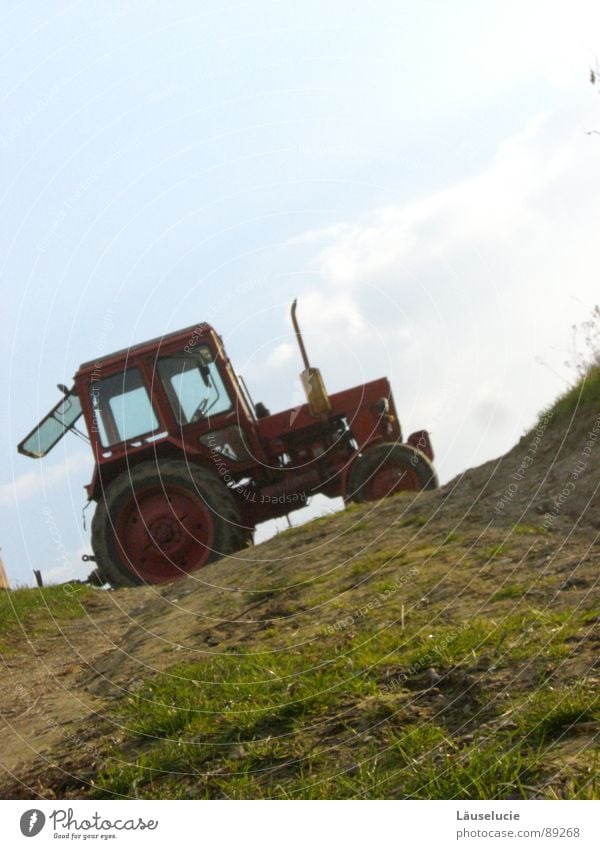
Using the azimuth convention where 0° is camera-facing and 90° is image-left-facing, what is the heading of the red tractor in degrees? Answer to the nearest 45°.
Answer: approximately 270°
